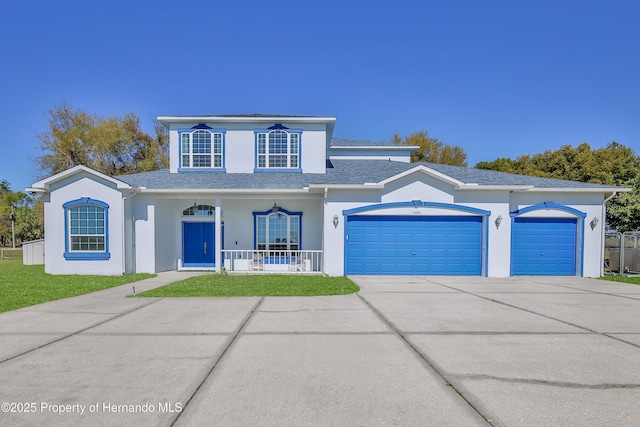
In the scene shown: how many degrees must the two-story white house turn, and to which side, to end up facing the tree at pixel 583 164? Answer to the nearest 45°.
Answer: approximately 135° to its left

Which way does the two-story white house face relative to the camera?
toward the camera

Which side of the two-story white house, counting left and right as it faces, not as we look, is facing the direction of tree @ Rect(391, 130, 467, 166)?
back

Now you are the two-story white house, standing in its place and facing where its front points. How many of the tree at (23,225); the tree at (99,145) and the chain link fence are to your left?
1

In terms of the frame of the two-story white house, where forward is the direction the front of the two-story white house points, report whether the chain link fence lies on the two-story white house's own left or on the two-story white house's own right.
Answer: on the two-story white house's own left

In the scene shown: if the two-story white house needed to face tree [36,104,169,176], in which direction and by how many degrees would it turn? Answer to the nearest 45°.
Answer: approximately 135° to its right
